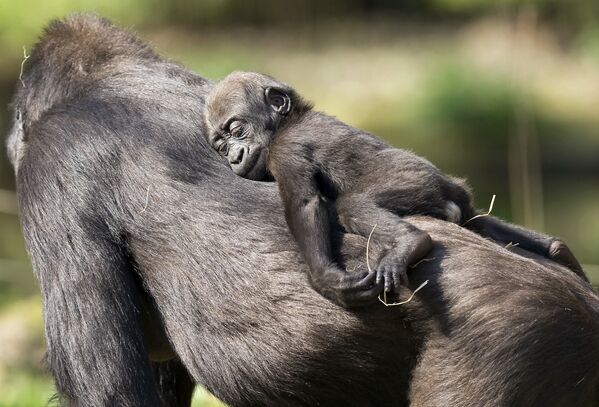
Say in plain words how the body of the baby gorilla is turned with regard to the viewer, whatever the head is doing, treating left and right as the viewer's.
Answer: facing to the left of the viewer

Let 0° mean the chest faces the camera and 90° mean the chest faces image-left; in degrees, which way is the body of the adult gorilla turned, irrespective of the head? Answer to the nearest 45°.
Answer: approximately 90°
